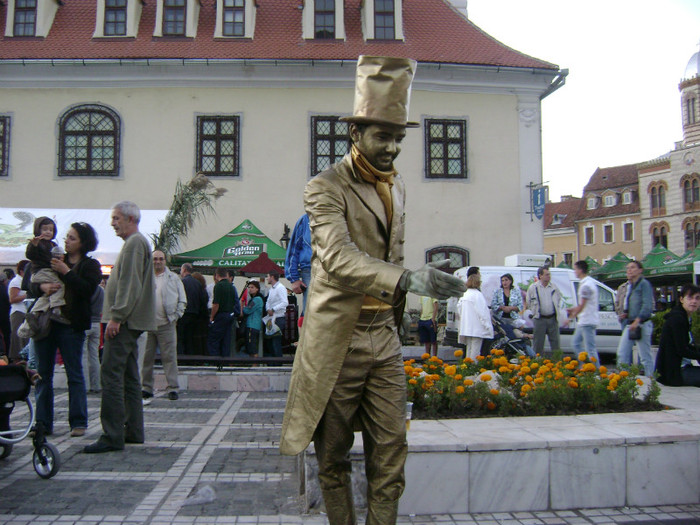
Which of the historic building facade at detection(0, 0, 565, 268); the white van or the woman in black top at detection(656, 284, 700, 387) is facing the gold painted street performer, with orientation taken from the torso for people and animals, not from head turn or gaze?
the historic building facade

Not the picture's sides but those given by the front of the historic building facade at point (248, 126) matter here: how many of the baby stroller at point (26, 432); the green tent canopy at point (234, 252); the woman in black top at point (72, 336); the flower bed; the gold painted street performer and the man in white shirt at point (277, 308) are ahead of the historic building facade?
6

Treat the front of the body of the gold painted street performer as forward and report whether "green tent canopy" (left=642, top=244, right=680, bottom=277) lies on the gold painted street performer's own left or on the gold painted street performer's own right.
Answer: on the gold painted street performer's own left

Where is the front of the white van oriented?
to the viewer's right

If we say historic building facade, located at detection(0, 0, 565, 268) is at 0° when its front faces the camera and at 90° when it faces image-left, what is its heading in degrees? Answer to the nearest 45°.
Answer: approximately 0°

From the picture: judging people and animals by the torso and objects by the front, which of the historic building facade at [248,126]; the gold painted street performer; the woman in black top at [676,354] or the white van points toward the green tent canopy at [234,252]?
the historic building facade

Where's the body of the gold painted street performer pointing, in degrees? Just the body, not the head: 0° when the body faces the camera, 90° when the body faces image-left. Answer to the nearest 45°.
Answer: approximately 315°
